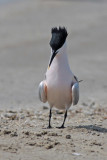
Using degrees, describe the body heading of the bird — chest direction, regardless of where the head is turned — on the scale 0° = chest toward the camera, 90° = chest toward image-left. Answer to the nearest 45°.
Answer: approximately 0°
